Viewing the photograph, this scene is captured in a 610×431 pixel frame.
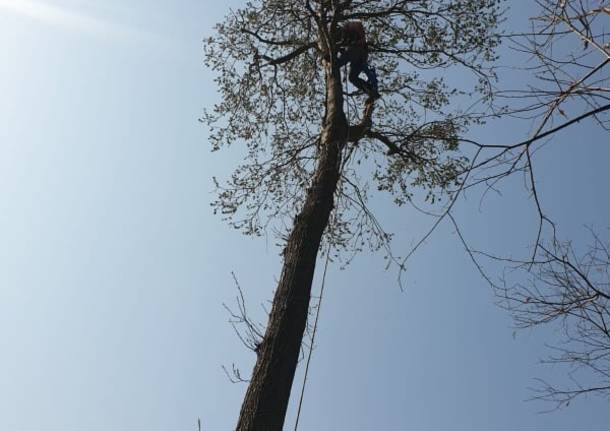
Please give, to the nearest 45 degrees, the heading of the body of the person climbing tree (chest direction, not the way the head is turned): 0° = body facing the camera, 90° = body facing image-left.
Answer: approximately 90°
